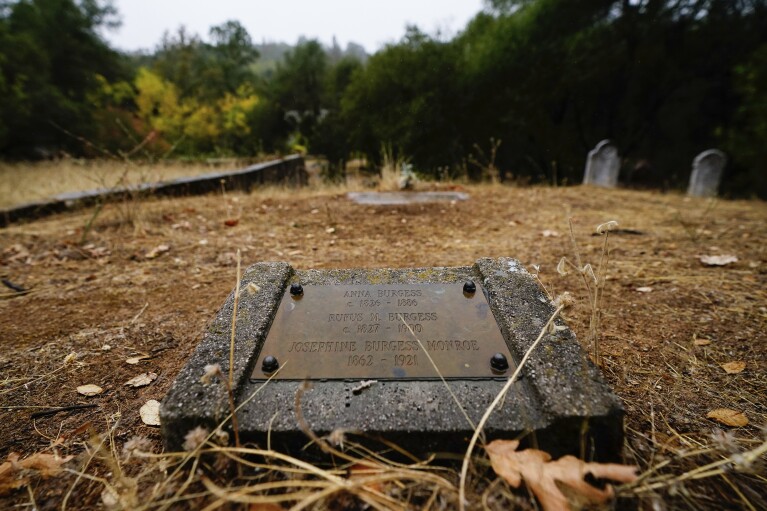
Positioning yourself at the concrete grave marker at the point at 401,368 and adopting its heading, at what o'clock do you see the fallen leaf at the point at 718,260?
The fallen leaf is roughly at 8 o'clock from the concrete grave marker.

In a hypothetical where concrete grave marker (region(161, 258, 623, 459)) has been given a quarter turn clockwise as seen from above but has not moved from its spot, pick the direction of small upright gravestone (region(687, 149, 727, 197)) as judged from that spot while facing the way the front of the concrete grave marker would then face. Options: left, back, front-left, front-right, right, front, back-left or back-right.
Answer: back-right

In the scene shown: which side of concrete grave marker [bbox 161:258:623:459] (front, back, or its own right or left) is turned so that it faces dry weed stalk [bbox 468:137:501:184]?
back

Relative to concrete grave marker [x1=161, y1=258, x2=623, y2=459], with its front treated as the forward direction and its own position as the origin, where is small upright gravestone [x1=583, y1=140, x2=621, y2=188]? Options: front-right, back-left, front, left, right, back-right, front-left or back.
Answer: back-left

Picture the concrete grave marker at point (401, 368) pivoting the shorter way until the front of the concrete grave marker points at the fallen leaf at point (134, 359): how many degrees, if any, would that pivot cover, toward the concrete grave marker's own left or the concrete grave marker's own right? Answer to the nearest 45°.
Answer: approximately 90° to the concrete grave marker's own right

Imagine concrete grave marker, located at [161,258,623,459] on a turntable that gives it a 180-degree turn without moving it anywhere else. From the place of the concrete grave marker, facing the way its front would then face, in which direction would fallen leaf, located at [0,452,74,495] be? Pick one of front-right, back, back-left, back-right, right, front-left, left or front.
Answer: left

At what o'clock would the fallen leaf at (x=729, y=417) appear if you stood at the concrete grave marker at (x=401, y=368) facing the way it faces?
The fallen leaf is roughly at 9 o'clock from the concrete grave marker.

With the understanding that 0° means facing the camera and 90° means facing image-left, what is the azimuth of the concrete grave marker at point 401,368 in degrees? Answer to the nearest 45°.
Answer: approximately 0°

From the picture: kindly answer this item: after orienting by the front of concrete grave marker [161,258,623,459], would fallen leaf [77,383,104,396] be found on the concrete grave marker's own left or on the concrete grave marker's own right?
on the concrete grave marker's own right

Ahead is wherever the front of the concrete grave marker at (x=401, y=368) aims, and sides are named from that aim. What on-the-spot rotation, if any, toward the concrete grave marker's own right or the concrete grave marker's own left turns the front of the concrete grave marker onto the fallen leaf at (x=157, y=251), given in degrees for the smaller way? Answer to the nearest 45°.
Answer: approximately 135° to the concrete grave marker's own right
